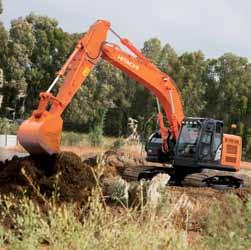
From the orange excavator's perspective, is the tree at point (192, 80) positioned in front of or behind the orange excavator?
behind

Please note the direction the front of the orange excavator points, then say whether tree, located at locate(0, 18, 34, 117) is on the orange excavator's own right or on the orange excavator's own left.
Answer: on the orange excavator's own right

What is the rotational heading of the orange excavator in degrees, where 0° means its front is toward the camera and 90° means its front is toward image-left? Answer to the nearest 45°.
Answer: approximately 45°

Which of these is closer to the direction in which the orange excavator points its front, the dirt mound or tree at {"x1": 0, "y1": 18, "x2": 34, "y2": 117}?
the dirt mound

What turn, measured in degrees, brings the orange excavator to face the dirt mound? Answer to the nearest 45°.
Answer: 0° — it already faces it
